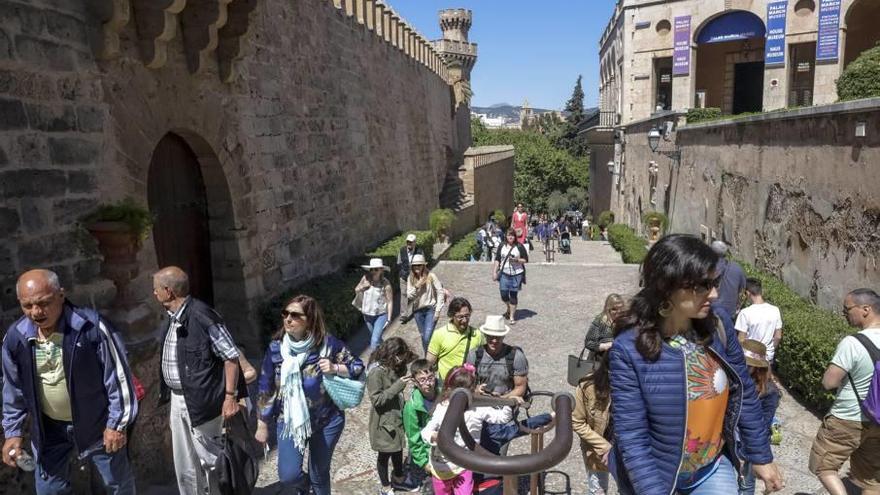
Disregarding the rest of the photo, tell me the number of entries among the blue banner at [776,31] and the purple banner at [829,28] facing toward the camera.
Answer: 2

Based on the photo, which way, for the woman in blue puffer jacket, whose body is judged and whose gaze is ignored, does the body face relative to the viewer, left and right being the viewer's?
facing the viewer and to the right of the viewer

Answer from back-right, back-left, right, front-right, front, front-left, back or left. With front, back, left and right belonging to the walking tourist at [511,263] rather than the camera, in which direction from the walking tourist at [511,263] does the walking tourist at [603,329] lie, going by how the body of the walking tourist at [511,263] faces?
front

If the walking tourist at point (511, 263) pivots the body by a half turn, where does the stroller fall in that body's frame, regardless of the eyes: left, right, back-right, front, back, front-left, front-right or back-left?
front

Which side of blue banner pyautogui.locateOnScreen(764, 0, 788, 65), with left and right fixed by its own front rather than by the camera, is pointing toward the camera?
front

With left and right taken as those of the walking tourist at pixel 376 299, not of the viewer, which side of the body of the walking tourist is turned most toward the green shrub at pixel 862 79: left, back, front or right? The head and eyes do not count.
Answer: left

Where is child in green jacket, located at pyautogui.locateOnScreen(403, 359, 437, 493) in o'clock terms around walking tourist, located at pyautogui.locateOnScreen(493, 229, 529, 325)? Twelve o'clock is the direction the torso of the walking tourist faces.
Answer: The child in green jacket is roughly at 12 o'clock from the walking tourist.

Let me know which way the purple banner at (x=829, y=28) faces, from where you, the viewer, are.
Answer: facing the viewer

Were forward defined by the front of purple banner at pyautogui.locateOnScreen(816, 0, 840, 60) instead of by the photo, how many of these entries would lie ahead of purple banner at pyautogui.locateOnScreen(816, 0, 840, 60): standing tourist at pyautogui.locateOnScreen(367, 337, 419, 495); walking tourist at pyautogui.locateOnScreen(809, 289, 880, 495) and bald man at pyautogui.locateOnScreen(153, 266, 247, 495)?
3

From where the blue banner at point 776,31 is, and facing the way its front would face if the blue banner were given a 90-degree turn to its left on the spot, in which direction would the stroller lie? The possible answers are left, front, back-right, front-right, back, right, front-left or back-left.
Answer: back-right

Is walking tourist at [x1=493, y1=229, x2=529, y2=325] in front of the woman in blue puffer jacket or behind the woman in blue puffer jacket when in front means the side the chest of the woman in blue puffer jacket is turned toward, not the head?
behind

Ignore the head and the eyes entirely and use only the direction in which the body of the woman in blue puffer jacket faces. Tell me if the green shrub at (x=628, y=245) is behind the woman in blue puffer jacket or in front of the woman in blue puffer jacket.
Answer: behind

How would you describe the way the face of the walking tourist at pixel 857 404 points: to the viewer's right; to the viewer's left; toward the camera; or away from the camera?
to the viewer's left

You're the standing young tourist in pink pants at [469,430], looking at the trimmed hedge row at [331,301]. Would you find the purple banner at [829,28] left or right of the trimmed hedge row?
right

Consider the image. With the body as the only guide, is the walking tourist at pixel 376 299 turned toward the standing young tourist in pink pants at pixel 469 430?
yes

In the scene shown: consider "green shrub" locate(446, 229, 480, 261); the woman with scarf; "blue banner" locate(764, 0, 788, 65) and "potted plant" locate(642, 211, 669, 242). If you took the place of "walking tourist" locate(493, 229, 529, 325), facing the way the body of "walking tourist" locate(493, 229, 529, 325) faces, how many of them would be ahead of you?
1

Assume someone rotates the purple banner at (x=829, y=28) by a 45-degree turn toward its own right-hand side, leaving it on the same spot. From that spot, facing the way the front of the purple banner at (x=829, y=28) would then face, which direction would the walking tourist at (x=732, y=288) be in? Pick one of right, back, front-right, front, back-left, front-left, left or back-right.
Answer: front-left
